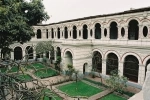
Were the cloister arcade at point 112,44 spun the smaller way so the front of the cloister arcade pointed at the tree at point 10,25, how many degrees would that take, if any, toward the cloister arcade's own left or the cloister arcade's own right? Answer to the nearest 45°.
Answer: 0° — it already faces it

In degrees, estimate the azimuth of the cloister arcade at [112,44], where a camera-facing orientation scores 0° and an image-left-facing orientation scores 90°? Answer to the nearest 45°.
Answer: approximately 45°
